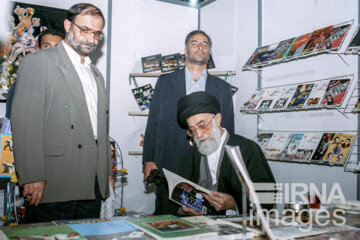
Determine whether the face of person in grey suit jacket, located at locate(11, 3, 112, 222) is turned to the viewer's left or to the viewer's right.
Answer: to the viewer's right

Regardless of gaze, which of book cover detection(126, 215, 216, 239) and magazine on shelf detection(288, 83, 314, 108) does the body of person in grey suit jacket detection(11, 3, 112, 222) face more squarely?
the book cover

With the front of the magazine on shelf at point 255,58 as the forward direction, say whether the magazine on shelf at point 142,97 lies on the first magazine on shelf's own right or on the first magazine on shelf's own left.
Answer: on the first magazine on shelf's own right

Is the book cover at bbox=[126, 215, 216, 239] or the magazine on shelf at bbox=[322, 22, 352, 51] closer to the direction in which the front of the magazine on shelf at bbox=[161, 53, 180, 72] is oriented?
the book cover
